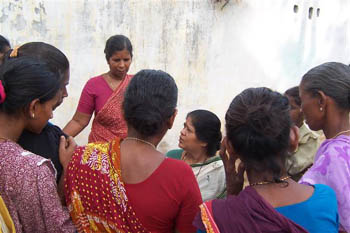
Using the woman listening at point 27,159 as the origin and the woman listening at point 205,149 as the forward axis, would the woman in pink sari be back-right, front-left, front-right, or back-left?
front-left

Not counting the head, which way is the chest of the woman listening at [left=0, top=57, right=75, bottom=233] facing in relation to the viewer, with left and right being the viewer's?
facing away from the viewer and to the right of the viewer

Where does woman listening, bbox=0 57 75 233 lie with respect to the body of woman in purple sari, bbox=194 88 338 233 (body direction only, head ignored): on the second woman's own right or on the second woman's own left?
on the second woman's own left

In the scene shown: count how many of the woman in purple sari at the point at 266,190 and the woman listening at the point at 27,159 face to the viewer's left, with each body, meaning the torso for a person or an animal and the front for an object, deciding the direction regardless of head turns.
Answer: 0

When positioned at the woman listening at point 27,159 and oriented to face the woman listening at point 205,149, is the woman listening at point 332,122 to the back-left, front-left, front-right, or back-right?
front-right

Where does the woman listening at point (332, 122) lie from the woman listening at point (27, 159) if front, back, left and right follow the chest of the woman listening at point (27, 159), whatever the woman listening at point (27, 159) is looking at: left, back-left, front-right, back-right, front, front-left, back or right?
front-right

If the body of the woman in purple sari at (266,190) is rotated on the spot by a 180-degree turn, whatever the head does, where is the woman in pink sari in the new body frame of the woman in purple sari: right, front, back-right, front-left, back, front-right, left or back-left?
back-right

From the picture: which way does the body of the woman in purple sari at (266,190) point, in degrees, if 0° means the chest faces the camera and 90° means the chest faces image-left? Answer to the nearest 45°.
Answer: approximately 180°

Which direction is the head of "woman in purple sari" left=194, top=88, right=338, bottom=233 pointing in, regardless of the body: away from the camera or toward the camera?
away from the camera

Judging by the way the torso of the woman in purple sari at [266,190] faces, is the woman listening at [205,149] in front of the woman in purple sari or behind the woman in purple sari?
in front

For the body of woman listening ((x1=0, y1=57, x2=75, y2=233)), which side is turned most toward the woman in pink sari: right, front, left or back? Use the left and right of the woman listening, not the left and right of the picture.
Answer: front
